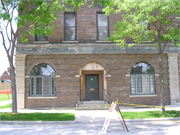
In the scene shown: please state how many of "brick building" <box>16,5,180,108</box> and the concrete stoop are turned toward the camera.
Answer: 2

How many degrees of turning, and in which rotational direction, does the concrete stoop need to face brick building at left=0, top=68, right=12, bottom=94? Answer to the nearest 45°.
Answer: approximately 135° to its right

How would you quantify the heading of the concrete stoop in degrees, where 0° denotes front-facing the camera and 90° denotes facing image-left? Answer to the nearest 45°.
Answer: approximately 0°
